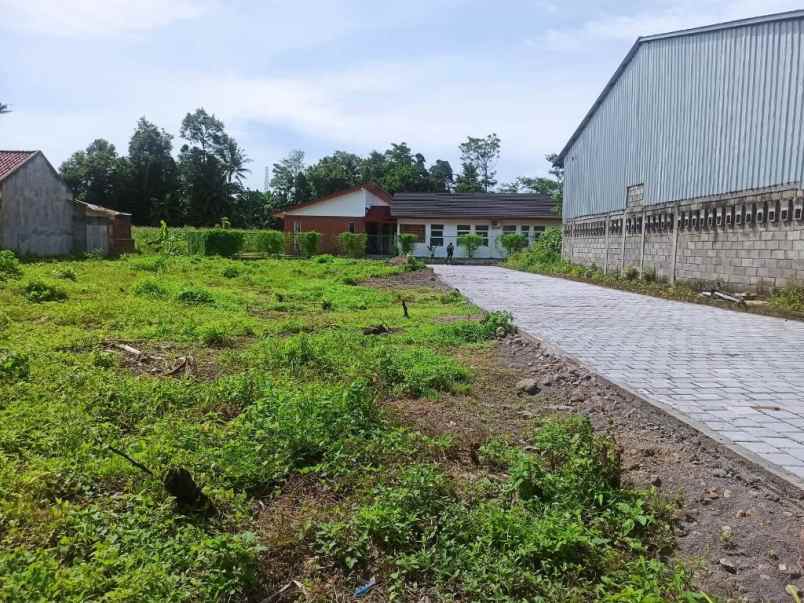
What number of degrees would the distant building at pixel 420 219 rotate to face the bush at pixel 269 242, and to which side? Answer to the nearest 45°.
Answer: approximately 45° to its right

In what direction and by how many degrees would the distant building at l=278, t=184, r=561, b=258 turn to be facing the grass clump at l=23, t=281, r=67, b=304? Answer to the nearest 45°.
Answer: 0° — it already faces it

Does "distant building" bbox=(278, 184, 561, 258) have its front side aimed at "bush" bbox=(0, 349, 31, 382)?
yes

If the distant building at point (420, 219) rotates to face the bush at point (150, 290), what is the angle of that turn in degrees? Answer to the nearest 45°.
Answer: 0° — it already faces it

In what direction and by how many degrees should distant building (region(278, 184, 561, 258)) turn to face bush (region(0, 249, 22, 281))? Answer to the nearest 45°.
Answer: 0° — it already faces it

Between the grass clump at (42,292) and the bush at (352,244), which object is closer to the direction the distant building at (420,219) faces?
the grass clump

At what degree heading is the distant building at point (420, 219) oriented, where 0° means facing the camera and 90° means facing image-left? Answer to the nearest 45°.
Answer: approximately 0°

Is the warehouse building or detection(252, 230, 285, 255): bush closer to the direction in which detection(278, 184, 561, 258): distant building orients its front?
the warehouse building

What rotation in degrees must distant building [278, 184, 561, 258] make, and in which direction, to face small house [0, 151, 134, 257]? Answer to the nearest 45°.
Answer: approximately 45° to its right

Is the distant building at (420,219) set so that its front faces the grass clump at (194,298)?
yes
